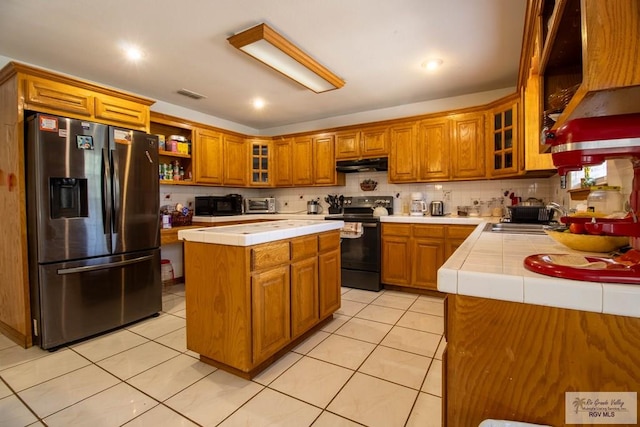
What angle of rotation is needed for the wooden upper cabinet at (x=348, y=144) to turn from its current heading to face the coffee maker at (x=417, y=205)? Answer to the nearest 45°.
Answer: approximately 135° to its left

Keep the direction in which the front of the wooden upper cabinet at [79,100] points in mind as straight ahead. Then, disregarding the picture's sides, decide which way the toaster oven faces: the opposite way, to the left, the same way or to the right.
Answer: to the right

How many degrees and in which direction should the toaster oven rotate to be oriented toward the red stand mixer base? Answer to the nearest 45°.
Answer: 0° — it already faces it

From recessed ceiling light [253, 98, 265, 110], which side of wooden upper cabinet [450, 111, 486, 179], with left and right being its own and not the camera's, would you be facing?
right

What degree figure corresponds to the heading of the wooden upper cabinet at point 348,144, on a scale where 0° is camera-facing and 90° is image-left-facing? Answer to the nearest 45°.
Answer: approximately 45°

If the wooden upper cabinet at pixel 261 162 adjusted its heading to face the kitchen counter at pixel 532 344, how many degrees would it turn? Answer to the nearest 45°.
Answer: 0° — it already faces it

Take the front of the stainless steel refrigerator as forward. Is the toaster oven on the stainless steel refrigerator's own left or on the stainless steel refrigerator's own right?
on the stainless steel refrigerator's own left

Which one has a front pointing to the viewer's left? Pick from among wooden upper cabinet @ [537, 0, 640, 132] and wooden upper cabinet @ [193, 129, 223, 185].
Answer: wooden upper cabinet @ [537, 0, 640, 132]

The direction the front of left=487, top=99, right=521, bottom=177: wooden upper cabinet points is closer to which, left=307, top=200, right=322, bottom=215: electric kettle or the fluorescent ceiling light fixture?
the fluorescent ceiling light fixture
